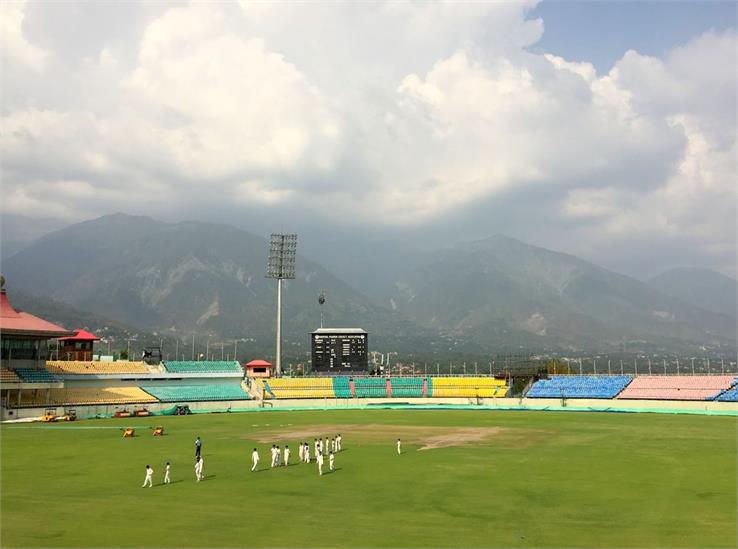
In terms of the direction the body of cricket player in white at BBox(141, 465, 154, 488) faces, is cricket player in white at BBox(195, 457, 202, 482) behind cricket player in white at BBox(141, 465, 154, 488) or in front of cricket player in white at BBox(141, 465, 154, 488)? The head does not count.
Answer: behind

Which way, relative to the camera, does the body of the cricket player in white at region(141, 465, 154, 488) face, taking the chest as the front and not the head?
to the viewer's left
